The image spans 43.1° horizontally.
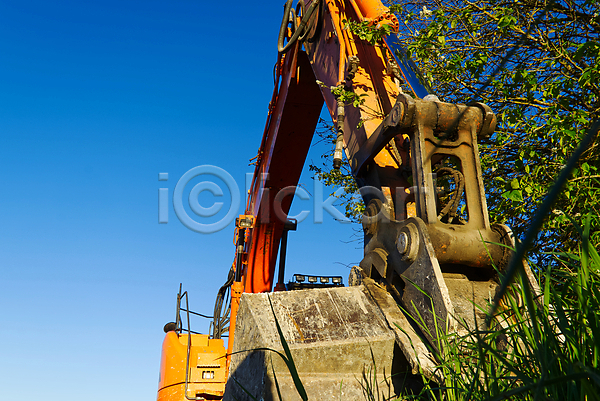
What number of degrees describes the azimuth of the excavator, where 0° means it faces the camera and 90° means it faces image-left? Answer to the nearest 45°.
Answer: approximately 315°

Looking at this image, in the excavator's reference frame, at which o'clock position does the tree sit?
The tree is roughly at 9 o'clock from the excavator.
